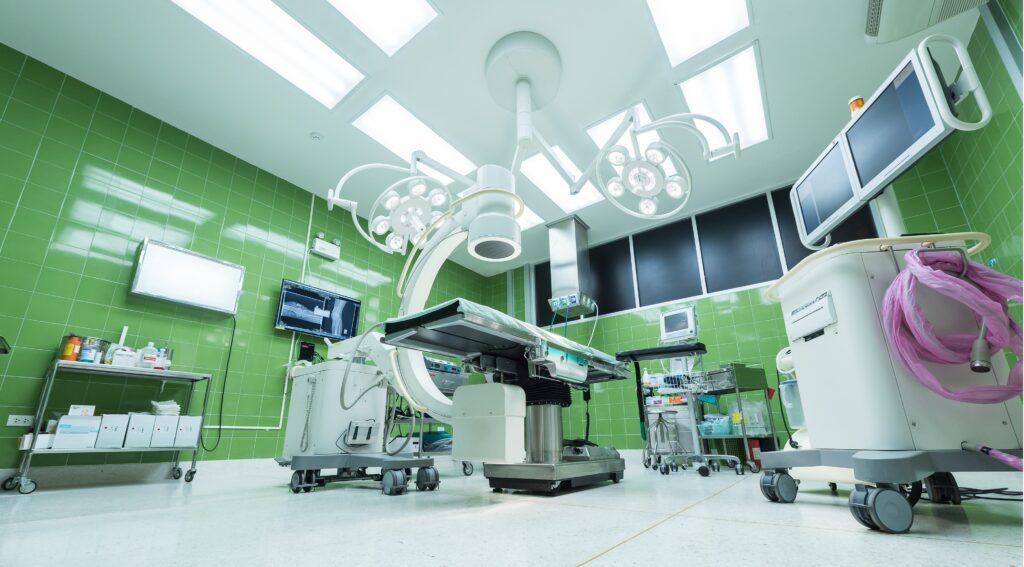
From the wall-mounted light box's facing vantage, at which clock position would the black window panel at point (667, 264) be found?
The black window panel is roughly at 11 o'clock from the wall-mounted light box.

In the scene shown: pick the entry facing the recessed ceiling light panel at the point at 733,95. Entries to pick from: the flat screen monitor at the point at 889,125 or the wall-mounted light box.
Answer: the wall-mounted light box

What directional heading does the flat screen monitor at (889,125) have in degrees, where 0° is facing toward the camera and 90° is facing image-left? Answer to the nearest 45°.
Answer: approximately 45°

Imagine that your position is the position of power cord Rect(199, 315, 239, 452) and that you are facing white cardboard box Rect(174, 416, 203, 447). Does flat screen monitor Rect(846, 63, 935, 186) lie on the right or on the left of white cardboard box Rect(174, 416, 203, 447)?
left

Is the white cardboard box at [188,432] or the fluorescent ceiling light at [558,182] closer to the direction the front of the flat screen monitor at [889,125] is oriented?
the white cardboard box

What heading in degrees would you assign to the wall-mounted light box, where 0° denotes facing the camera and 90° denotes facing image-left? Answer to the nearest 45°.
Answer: approximately 315°

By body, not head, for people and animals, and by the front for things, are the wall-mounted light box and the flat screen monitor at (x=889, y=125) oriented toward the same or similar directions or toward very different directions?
very different directions

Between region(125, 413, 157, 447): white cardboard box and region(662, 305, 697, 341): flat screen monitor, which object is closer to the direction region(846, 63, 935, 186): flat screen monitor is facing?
the white cardboard box
